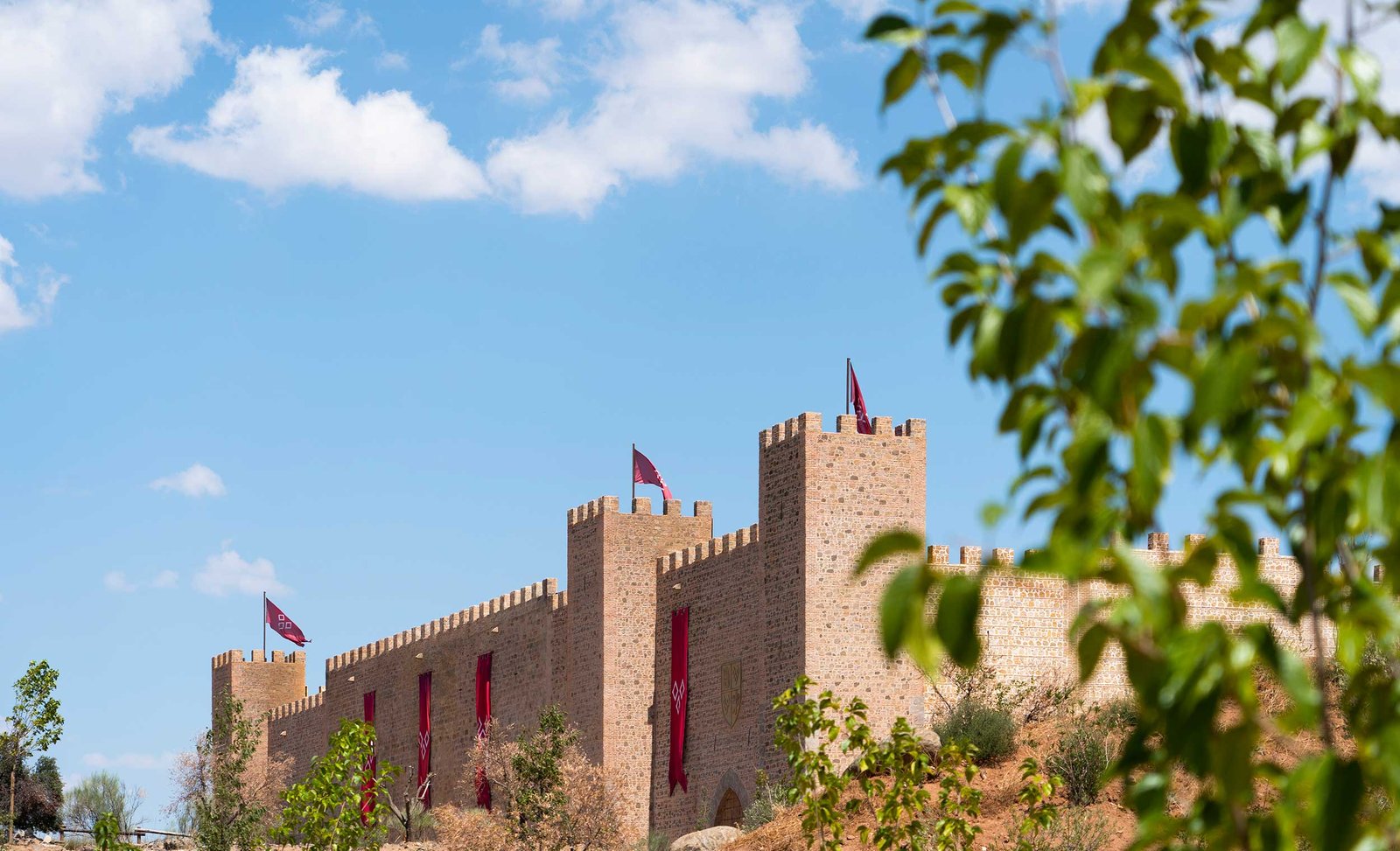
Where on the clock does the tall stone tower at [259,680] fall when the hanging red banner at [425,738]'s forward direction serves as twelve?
The tall stone tower is roughly at 4 o'clock from the hanging red banner.

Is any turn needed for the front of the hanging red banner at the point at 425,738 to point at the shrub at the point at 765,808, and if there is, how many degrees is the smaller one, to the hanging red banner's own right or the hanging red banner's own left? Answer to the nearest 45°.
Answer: approximately 45° to the hanging red banner's own left

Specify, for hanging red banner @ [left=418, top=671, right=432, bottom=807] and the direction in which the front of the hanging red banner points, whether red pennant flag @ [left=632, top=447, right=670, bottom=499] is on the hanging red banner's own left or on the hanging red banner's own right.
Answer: on the hanging red banner's own left

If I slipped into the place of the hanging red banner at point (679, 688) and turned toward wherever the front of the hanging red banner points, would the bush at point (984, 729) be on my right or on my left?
on my left

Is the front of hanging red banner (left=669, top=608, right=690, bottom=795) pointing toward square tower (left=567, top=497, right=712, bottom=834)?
no

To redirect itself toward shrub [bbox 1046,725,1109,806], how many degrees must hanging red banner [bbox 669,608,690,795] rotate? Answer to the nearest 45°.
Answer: approximately 90° to its left

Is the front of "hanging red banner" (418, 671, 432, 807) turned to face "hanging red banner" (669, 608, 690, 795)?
no

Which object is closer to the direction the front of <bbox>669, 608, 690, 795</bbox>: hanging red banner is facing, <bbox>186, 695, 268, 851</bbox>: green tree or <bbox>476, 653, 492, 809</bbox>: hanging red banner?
the green tree

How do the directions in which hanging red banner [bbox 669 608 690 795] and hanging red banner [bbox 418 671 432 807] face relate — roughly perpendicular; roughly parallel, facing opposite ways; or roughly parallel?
roughly parallel

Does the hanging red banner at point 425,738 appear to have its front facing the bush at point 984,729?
no

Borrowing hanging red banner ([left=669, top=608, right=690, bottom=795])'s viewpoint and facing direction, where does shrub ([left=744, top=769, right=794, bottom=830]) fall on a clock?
The shrub is roughly at 10 o'clock from the hanging red banner.

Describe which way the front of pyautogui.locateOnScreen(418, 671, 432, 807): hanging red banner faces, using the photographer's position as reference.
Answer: facing the viewer and to the left of the viewer

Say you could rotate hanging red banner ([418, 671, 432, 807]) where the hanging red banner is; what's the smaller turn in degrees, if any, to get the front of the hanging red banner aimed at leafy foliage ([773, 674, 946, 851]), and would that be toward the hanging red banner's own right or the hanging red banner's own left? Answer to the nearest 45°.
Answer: approximately 45° to the hanging red banner's own left

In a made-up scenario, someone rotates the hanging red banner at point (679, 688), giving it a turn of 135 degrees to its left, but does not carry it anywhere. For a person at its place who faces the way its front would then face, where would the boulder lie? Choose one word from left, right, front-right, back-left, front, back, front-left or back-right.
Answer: right

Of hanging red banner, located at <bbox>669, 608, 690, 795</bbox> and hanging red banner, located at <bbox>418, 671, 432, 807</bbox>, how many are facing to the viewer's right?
0

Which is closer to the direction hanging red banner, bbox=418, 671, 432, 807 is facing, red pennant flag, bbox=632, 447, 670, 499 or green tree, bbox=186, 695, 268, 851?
the green tree

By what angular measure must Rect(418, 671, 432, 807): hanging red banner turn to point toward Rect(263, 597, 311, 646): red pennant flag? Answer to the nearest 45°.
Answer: approximately 135° to its right
